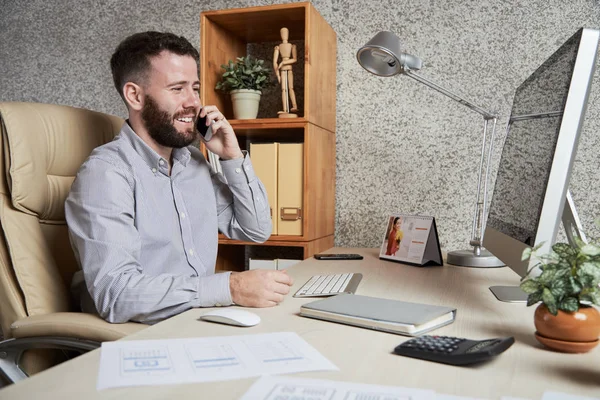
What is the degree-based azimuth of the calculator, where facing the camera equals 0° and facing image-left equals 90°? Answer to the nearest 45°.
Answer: approximately 90°

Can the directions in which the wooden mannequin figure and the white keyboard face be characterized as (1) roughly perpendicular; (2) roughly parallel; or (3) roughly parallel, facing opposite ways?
roughly perpendicular

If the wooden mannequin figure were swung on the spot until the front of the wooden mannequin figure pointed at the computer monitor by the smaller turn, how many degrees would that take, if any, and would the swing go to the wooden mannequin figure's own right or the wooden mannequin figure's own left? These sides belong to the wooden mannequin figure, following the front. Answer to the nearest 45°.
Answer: approximately 45° to the wooden mannequin figure's own left

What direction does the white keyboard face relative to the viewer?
to the viewer's left

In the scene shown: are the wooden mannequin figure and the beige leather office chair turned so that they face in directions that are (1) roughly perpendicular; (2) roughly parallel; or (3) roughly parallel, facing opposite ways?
roughly perpendicular

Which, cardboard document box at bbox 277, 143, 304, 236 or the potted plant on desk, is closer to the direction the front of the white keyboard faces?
the cardboard document box

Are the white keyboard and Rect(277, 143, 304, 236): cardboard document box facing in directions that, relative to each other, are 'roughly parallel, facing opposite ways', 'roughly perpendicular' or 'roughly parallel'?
roughly perpendicular

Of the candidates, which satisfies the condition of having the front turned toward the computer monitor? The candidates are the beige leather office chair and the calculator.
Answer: the beige leather office chair
